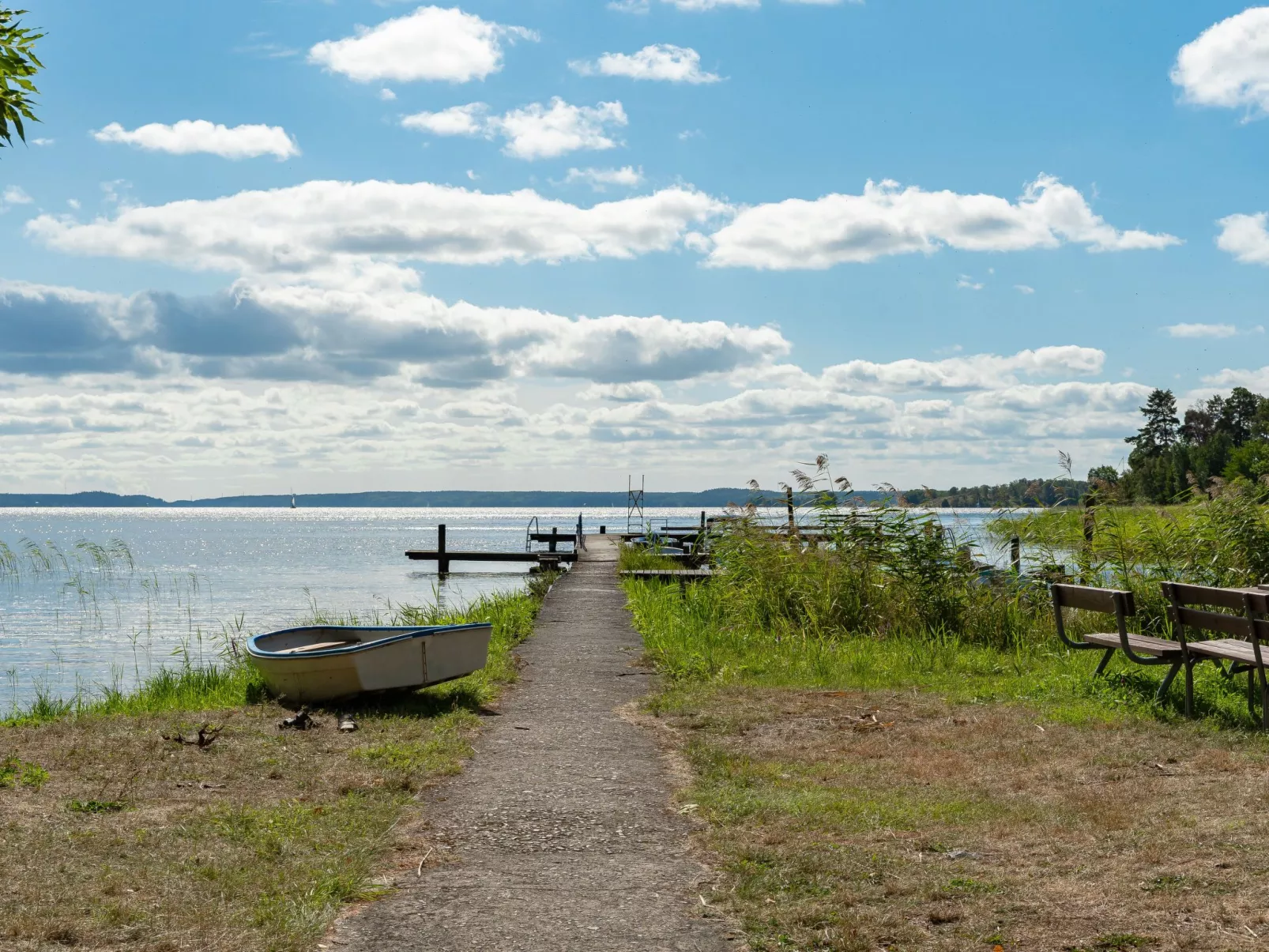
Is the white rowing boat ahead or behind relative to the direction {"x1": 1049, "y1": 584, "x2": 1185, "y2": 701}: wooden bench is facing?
behind

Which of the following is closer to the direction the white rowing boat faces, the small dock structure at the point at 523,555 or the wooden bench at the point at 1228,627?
the small dock structure

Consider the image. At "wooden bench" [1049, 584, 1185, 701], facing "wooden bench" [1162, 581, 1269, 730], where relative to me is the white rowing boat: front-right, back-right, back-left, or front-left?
back-right

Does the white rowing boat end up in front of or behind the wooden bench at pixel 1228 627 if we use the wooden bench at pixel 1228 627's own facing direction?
behind
